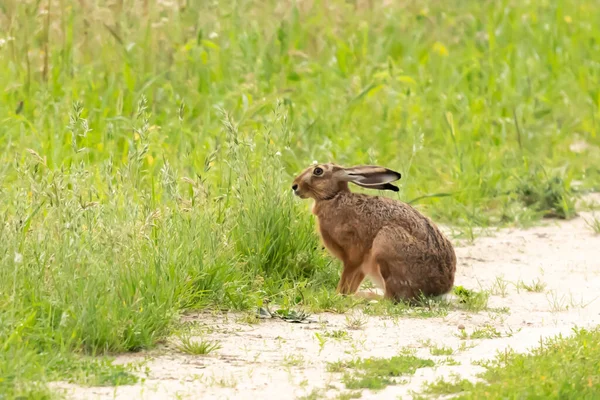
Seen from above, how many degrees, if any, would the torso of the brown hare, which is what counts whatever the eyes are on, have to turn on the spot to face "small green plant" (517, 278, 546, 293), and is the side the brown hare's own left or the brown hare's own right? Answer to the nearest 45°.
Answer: approximately 180°

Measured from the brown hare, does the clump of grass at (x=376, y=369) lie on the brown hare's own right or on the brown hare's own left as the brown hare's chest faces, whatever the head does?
on the brown hare's own left

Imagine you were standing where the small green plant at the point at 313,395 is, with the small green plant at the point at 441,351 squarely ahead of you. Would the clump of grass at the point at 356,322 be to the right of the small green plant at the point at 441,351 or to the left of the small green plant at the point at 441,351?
left

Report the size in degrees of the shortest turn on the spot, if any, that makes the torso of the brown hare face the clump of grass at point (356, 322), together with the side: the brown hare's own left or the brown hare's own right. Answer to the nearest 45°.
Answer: approximately 90° to the brown hare's own left

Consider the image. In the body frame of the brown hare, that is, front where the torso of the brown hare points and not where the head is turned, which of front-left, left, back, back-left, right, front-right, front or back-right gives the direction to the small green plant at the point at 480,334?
back-left

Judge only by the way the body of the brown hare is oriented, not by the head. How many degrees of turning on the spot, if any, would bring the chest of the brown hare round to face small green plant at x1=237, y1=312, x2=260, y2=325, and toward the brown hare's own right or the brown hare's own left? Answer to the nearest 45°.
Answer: approximately 45° to the brown hare's own left

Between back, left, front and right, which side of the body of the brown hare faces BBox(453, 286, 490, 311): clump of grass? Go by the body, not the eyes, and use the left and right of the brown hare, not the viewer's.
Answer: back

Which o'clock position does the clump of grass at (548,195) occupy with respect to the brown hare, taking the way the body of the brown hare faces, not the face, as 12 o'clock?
The clump of grass is roughly at 4 o'clock from the brown hare.

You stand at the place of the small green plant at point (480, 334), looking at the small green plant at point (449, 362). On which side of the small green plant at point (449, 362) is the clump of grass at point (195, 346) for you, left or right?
right

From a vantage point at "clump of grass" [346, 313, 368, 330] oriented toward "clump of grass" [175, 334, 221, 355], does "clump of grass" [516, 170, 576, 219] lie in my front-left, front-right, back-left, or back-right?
back-right

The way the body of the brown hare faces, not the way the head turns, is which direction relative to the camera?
to the viewer's left

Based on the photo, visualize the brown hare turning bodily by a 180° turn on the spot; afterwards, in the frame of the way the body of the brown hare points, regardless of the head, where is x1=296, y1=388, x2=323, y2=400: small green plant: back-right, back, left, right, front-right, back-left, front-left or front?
right

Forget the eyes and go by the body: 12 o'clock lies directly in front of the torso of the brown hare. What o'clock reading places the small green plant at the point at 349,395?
The small green plant is roughly at 9 o'clock from the brown hare.

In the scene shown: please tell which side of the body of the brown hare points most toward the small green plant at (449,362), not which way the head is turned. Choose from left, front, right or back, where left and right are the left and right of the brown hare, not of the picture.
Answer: left
